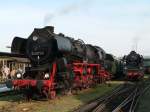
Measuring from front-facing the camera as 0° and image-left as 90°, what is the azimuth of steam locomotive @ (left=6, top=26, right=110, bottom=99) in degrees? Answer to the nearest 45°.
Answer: approximately 45°

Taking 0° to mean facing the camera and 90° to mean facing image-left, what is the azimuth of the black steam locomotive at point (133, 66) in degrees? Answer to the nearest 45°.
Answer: approximately 0°
